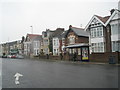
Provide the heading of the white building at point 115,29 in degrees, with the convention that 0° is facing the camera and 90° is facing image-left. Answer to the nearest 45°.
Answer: approximately 45°
